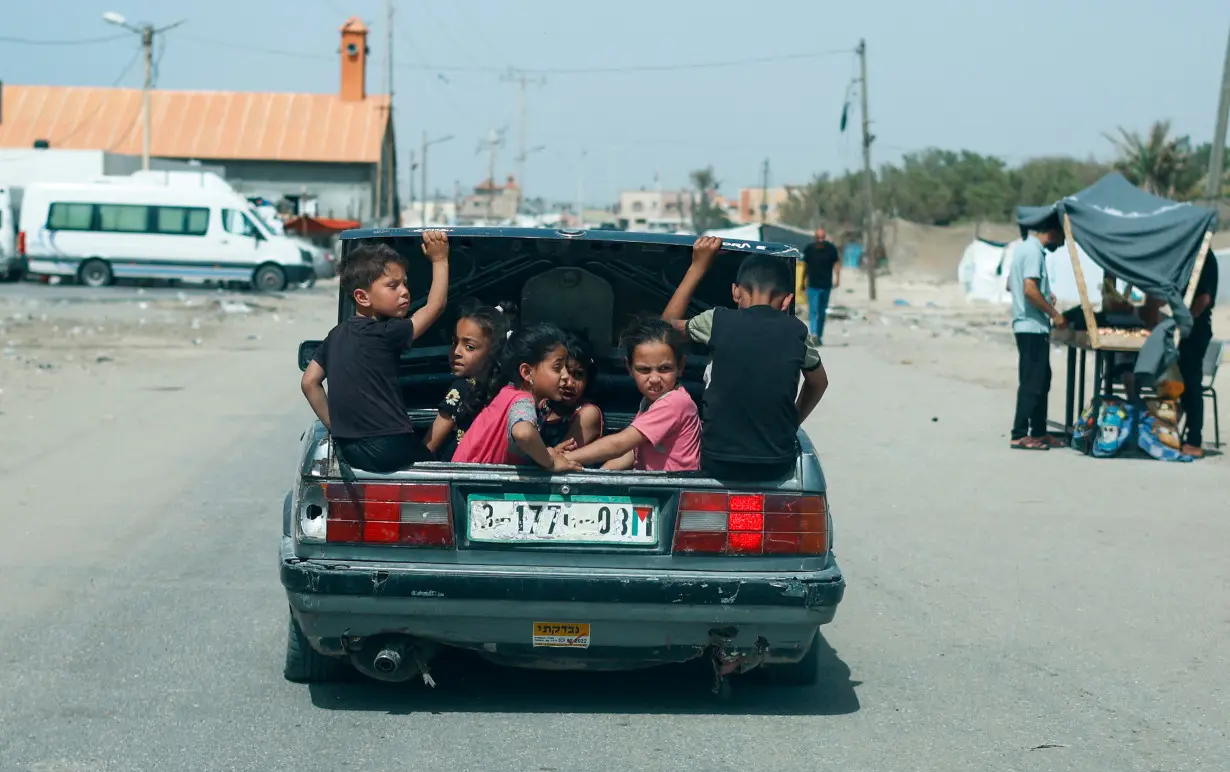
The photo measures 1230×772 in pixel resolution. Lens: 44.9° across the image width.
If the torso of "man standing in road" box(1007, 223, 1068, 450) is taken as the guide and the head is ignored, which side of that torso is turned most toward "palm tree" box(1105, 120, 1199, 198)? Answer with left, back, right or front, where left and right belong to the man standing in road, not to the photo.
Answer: left

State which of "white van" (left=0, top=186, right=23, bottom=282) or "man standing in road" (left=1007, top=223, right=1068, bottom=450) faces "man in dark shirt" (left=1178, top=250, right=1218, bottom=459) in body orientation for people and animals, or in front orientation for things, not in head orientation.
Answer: the man standing in road

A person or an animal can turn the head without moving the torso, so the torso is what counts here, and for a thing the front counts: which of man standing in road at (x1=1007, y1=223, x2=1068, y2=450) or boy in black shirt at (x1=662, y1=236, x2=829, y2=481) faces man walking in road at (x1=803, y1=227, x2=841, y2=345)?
the boy in black shirt

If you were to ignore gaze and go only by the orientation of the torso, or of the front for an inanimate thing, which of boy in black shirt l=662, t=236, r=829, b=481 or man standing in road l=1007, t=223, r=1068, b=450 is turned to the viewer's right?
the man standing in road

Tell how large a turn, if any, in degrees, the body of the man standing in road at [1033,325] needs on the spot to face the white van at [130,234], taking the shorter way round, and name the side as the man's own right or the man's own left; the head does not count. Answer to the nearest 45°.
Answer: approximately 135° to the man's own left

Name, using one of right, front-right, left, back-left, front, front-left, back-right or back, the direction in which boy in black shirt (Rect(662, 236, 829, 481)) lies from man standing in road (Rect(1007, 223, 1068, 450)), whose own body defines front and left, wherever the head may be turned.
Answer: right

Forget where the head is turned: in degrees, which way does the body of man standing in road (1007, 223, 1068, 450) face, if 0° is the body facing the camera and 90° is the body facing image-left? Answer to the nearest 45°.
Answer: approximately 270°

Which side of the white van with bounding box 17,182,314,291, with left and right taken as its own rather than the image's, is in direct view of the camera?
right

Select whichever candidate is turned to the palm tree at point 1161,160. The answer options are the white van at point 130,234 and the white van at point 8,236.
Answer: the white van at point 130,234

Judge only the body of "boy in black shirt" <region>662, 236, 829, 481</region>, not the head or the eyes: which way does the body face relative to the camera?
away from the camera
